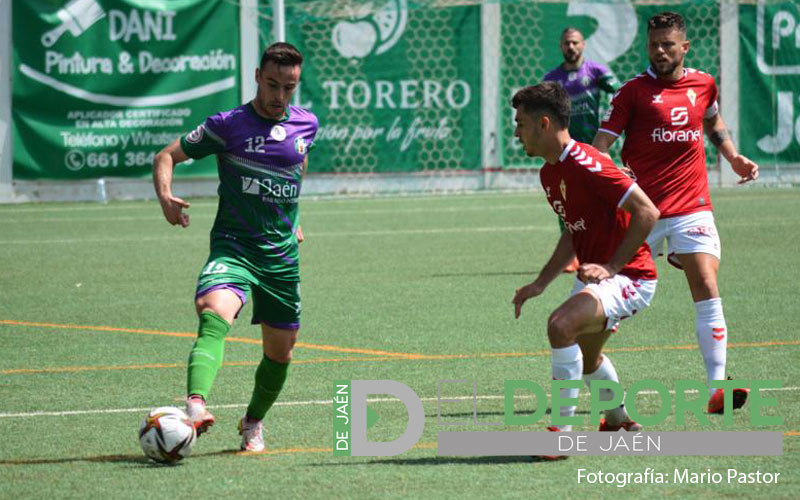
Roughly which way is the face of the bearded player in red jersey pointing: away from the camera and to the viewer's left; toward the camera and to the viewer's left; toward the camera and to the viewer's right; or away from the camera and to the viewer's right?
toward the camera and to the viewer's left

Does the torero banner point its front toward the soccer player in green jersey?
yes

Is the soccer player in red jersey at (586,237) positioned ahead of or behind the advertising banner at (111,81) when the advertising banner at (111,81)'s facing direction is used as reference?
ahead

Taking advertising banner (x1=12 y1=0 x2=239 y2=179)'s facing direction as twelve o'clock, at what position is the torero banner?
The torero banner is roughly at 9 o'clock from the advertising banner.

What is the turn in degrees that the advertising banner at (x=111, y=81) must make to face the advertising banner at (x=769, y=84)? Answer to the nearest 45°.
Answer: approximately 90° to its left

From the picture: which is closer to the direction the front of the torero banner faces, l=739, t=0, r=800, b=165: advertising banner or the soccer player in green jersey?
the soccer player in green jersey

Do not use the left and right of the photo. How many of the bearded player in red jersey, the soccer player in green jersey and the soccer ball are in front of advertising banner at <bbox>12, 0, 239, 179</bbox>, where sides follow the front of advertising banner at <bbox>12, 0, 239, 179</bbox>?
3

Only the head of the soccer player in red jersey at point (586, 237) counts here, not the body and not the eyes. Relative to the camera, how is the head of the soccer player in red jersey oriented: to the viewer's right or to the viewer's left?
to the viewer's left

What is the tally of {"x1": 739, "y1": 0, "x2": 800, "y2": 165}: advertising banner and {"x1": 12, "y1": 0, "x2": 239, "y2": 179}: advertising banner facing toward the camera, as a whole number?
2

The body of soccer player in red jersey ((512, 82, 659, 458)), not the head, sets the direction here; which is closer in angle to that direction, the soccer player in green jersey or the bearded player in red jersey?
the soccer player in green jersey
